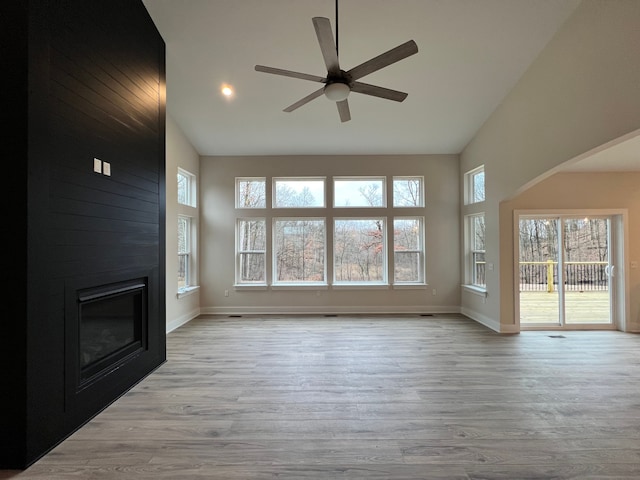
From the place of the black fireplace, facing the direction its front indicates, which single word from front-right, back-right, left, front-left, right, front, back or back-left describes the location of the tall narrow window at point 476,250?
front-left

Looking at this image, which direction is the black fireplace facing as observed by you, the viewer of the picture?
facing the viewer and to the right of the viewer

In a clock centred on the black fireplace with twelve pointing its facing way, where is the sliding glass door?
The sliding glass door is roughly at 11 o'clock from the black fireplace.

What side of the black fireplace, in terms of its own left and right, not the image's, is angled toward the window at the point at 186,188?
left

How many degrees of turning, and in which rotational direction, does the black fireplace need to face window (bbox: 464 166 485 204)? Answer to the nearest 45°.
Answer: approximately 45° to its left

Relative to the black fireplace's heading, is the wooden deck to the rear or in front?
in front

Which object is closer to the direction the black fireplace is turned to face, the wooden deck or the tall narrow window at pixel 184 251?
the wooden deck

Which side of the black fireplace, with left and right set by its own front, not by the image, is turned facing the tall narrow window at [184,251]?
left
